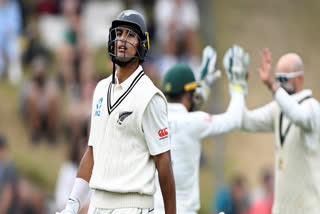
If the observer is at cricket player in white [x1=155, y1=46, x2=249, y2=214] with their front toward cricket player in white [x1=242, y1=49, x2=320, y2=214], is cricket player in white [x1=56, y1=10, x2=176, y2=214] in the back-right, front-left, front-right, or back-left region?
back-right

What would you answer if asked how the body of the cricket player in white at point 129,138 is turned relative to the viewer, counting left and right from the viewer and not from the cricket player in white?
facing the viewer and to the left of the viewer

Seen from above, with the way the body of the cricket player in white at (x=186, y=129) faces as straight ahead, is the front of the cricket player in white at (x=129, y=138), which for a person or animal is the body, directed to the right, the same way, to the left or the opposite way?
the opposite way

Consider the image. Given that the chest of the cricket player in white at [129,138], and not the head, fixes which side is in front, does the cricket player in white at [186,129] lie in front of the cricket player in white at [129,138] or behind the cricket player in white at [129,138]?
behind

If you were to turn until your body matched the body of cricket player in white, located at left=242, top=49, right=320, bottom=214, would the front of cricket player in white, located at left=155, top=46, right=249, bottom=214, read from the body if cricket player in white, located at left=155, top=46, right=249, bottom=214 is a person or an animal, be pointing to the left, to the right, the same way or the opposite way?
the opposite way

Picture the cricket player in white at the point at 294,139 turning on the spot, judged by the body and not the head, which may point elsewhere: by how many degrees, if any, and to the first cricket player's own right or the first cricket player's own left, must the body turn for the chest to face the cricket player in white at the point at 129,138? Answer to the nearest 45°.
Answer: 0° — they already face them

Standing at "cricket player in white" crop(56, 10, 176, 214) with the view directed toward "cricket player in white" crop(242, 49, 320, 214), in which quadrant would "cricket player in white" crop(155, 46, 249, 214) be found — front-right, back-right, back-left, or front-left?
front-left

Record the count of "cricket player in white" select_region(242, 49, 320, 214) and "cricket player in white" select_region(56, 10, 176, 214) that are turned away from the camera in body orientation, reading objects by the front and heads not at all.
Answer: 0

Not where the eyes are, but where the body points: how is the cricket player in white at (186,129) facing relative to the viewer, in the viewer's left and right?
facing away from the viewer and to the right of the viewer

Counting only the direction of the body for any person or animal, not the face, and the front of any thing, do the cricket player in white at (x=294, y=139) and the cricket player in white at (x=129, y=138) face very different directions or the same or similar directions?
same or similar directions

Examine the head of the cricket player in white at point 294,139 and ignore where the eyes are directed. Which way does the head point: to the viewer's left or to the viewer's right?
to the viewer's left

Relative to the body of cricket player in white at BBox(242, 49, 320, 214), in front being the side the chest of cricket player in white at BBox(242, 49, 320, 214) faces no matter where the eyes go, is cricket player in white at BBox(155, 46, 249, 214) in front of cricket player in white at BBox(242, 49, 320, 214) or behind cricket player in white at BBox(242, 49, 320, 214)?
in front

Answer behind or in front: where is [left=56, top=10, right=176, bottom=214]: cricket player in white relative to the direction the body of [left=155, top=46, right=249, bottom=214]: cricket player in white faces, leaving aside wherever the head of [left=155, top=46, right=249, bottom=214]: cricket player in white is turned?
behind
